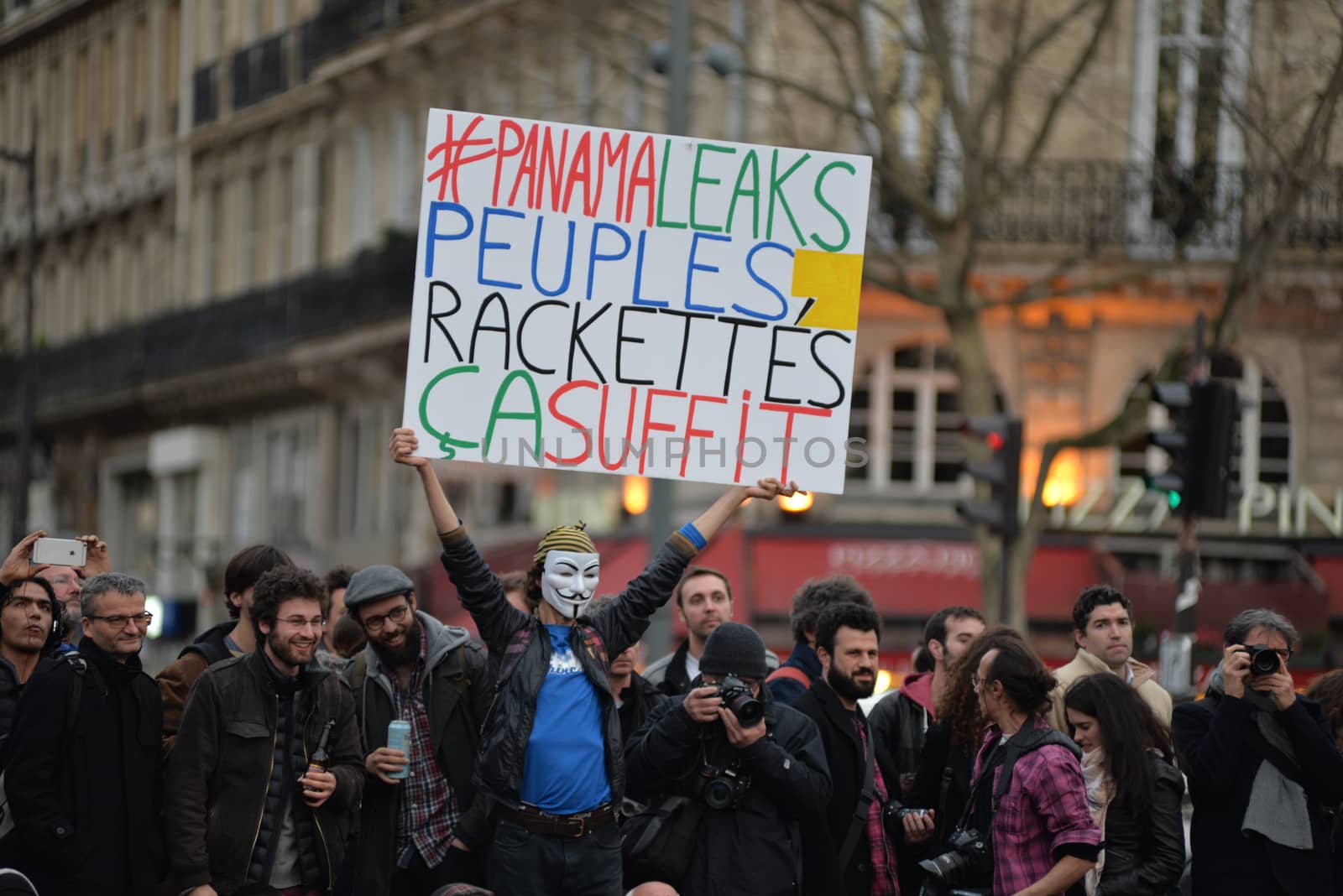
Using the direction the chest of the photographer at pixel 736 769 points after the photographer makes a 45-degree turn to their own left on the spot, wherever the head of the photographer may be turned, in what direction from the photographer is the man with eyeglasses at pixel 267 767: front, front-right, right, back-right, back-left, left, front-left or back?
back-right

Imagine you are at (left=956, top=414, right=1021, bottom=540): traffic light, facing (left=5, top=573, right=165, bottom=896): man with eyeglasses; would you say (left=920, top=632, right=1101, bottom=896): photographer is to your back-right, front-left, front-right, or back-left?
front-left

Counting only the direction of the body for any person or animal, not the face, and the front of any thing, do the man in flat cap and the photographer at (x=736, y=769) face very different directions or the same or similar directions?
same or similar directions

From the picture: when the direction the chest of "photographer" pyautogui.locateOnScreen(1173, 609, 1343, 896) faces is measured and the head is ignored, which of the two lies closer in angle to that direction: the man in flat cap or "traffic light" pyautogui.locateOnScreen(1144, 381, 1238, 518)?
the man in flat cap

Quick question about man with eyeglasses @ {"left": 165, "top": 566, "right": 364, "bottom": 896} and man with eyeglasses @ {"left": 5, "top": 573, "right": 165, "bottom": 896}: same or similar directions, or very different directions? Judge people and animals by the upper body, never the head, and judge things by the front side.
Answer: same or similar directions

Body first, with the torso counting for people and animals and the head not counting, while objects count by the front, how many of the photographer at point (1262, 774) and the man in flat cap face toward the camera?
2

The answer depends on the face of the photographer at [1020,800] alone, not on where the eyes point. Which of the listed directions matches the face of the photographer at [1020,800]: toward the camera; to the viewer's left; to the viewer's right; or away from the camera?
to the viewer's left

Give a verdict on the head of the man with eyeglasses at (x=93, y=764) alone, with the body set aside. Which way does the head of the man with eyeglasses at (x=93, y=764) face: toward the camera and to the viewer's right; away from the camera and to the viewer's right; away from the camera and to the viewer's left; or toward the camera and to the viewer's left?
toward the camera and to the viewer's right

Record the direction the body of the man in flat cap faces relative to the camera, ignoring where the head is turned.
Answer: toward the camera

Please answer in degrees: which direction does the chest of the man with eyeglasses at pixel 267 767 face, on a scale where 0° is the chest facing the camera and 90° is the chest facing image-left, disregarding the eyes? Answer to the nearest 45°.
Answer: approximately 315°

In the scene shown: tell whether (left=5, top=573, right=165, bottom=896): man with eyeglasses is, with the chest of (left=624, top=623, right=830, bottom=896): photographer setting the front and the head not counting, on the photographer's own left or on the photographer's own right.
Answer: on the photographer's own right

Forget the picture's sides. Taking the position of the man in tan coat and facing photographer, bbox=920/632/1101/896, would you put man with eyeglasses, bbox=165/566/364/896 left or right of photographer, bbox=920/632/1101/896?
right

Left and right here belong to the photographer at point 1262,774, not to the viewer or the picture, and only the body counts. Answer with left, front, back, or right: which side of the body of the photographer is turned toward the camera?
front

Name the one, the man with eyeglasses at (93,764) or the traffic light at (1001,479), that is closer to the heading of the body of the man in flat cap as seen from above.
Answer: the man with eyeglasses

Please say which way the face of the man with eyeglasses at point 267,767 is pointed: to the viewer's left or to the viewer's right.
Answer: to the viewer's right
